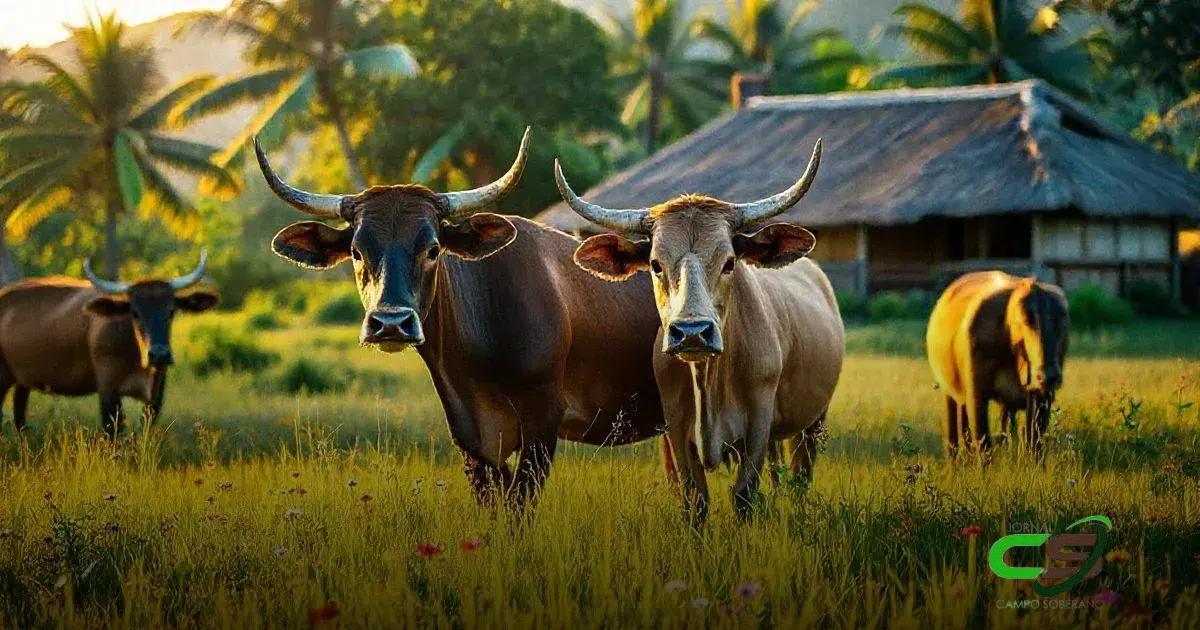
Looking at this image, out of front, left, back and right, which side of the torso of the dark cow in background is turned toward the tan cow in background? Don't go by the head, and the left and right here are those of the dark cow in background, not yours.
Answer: front

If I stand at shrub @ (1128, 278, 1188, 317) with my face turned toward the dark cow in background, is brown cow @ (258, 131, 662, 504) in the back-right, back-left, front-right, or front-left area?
front-left

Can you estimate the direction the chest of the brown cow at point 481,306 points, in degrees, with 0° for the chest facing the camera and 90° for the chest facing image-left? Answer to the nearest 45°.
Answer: approximately 45°

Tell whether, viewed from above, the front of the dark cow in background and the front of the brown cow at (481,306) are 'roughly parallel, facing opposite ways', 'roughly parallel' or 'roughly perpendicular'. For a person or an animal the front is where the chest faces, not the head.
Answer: roughly perpendicular

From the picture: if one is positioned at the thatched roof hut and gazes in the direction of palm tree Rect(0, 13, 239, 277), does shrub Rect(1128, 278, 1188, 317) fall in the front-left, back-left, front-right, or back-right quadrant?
back-left

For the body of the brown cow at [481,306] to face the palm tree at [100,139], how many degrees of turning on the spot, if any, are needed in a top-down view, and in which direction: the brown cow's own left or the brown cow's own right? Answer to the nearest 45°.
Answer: approximately 135° to the brown cow's own right

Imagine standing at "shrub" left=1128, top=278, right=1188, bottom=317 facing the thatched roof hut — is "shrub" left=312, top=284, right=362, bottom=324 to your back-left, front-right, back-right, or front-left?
front-left

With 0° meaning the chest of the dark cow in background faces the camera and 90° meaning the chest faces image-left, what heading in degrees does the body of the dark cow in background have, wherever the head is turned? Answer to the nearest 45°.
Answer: approximately 315°

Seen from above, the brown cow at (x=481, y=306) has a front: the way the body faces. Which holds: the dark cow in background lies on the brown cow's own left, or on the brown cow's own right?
on the brown cow's own right

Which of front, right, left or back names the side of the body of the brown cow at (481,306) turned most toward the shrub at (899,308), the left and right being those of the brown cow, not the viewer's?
back

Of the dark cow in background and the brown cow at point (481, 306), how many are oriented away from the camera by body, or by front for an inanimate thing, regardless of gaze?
0

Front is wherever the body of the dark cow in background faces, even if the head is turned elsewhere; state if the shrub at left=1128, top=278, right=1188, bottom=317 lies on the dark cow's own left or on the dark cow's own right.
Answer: on the dark cow's own left

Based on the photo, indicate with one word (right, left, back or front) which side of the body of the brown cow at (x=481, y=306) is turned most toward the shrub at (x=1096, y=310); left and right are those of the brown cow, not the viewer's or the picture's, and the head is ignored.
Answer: back

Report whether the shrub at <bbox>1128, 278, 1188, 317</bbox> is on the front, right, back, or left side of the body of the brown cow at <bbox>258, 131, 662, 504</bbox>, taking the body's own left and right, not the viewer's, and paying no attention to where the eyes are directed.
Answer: back

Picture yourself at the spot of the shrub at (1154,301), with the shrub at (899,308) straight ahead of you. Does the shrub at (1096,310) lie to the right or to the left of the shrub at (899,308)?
left

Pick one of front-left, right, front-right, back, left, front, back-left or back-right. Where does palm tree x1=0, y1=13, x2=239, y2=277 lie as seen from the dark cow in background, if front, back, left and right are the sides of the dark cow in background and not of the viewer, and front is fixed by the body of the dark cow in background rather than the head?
back-left
